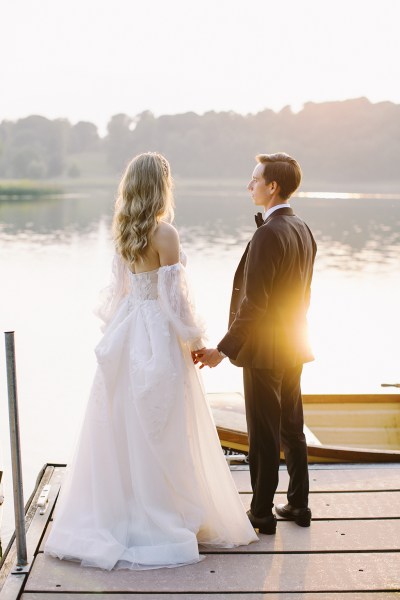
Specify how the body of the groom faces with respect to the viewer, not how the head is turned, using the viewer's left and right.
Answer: facing away from the viewer and to the left of the viewer

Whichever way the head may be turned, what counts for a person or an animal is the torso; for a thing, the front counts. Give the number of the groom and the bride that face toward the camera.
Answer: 0

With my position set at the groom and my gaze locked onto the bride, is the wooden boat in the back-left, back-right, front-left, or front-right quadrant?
back-right

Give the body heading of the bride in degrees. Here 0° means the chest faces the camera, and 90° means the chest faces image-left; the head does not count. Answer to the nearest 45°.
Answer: approximately 225°

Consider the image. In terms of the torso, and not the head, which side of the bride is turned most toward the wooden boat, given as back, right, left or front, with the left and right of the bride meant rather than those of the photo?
front

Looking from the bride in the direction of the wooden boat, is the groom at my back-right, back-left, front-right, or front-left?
front-right

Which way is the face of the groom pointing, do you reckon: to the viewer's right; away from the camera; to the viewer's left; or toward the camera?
to the viewer's left
